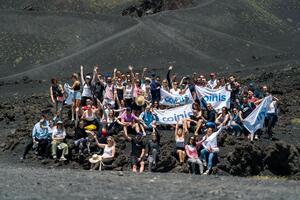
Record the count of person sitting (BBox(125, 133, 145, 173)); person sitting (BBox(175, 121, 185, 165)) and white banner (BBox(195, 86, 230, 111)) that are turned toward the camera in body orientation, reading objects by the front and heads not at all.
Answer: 3

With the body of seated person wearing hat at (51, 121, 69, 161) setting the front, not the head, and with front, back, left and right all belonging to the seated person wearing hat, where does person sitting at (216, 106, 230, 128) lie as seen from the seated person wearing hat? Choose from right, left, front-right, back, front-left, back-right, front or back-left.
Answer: left

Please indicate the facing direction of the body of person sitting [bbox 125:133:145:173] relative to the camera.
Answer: toward the camera

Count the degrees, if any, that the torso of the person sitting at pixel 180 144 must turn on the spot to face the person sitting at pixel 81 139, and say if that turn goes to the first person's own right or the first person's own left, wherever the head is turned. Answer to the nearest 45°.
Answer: approximately 90° to the first person's own right

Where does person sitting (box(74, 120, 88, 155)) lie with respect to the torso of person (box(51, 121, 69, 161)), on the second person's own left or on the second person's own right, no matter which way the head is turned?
on the second person's own left

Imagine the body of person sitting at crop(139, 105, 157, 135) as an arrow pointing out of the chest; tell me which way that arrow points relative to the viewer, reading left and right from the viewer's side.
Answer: facing the viewer

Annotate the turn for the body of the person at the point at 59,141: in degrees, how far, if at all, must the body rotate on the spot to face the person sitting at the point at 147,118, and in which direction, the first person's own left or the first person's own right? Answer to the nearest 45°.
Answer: approximately 90° to the first person's own left

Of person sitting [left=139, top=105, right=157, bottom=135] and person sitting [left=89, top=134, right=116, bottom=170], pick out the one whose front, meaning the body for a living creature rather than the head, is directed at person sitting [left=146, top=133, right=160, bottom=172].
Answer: person sitting [left=139, top=105, right=157, bottom=135]
